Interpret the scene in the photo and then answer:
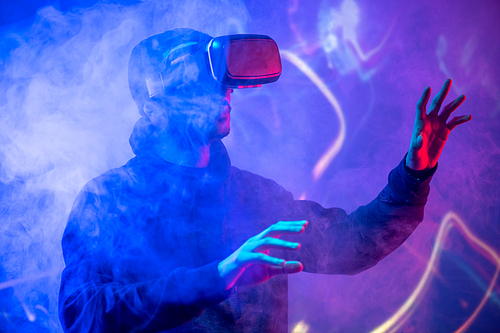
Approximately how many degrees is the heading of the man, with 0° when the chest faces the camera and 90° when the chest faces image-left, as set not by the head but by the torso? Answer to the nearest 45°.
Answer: approximately 315°
